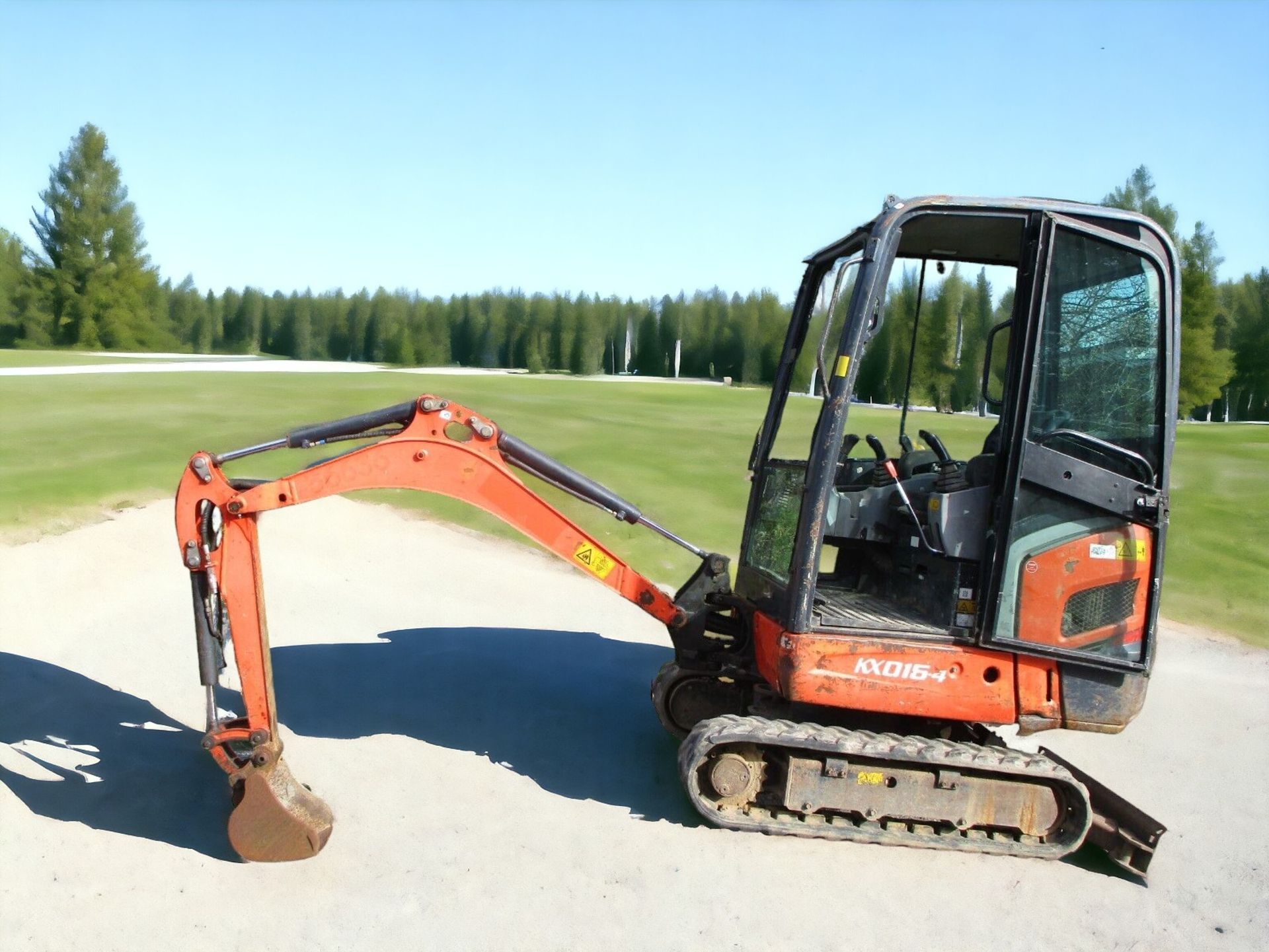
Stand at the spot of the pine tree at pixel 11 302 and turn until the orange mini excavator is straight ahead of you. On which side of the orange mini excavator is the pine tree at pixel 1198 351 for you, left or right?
left

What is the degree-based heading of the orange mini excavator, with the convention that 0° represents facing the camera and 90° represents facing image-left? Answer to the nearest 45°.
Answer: approximately 90°

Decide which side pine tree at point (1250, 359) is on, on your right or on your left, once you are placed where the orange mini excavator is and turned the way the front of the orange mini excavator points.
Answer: on your right

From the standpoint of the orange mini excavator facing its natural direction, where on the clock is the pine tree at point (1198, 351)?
The pine tree is roughly at 4 o'clock from the orange mini excavator.

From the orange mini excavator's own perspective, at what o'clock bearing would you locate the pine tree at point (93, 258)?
The pine tree is roughly at 2 o'clock from the orange mini excavator.

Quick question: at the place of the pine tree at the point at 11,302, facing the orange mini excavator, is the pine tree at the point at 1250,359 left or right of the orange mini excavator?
left

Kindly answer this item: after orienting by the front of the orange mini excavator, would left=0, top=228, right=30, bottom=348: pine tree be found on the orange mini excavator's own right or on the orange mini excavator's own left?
on the orange mini excavator's own right
